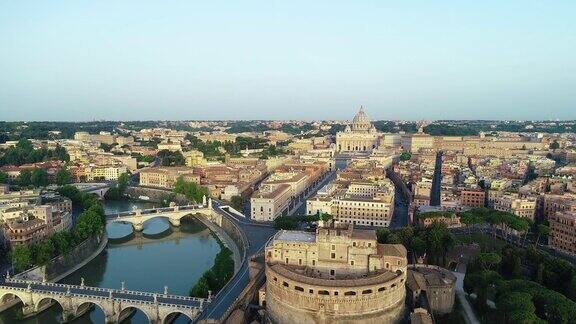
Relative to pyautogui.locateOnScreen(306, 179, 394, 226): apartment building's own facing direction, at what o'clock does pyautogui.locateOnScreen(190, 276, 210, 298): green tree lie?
The green tree is roughly at 1 o'clock from the apartment building.

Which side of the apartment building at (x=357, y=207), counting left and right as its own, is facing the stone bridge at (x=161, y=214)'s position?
right

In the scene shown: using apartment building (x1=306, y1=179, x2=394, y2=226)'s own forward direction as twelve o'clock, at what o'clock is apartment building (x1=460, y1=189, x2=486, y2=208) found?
apartment building (x1=460, y1=189, x2=486, y2=208) is roughly at 8 o'clock from apartment building (x1=306, y1=179, x2=394, y2=226).

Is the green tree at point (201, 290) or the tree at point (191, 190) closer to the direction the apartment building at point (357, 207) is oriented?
the green tree

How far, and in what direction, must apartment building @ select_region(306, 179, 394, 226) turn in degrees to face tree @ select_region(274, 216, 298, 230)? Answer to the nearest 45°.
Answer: approximately 45° to its right

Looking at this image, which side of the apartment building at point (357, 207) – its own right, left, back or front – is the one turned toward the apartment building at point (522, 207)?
left

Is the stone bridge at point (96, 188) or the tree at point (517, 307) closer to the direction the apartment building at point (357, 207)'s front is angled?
the tree

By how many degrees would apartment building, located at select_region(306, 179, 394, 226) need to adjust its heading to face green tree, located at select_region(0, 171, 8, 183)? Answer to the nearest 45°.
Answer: approximately 90° to its right

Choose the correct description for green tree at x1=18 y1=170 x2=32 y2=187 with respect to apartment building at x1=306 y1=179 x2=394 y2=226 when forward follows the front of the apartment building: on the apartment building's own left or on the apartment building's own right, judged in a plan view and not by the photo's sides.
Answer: on the apartment building's own right

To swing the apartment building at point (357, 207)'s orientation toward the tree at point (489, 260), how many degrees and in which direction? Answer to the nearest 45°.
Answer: approximately 45° to its left
